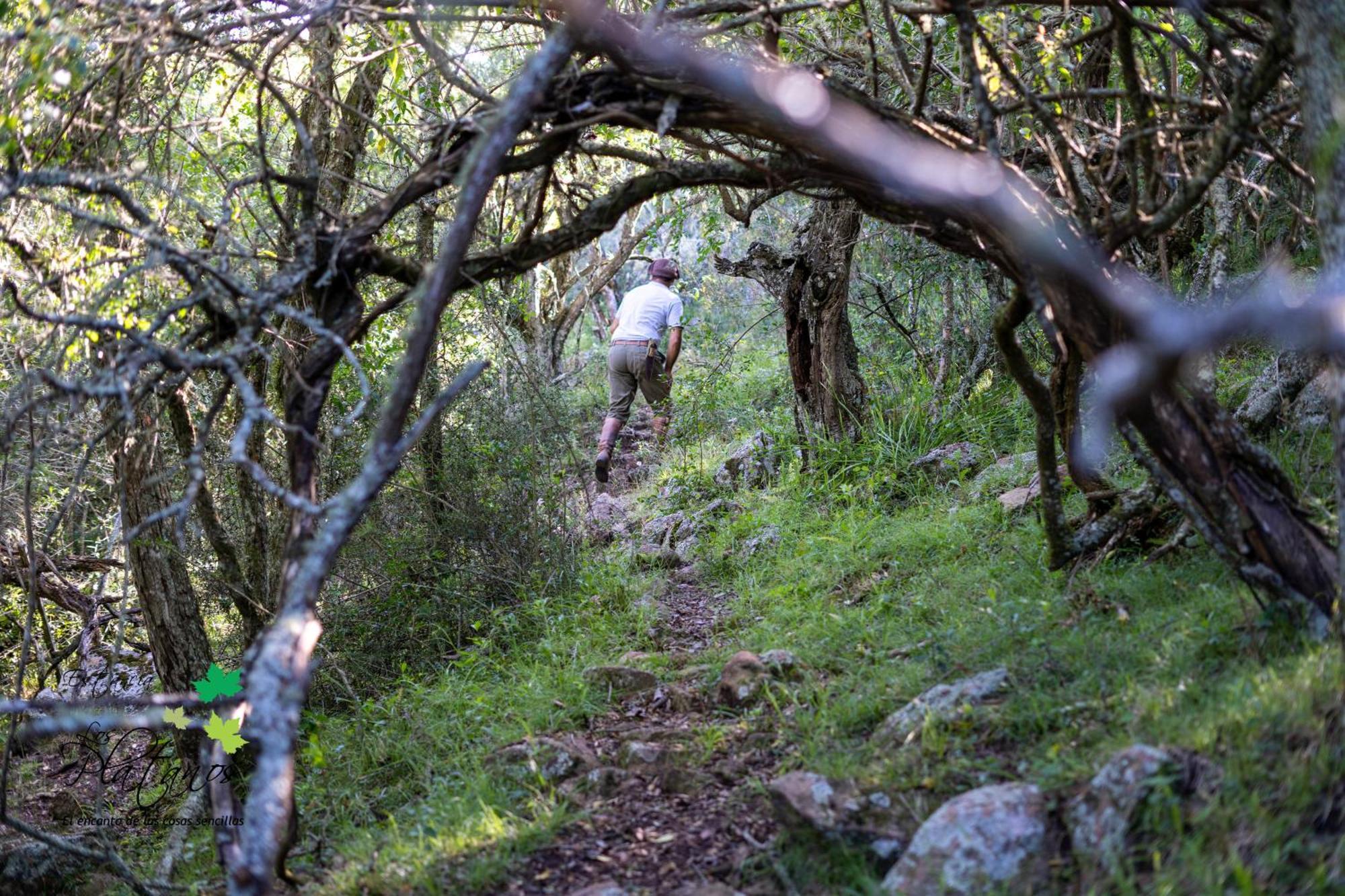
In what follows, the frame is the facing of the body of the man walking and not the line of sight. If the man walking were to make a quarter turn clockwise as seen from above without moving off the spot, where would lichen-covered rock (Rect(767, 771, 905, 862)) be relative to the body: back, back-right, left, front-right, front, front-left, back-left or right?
front-right

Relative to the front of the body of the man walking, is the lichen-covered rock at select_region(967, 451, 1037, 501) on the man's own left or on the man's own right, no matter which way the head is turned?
on the man's own right

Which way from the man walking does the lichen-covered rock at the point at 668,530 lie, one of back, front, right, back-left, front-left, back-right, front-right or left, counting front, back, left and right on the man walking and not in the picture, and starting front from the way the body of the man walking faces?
back-right

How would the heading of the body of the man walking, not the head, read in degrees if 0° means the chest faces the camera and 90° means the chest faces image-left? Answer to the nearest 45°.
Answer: approximately 225°

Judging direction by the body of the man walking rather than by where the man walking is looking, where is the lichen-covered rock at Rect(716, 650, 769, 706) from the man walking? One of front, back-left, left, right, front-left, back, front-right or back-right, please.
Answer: back-right

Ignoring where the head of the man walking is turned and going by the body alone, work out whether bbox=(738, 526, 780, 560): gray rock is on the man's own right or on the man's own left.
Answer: on the man's own right

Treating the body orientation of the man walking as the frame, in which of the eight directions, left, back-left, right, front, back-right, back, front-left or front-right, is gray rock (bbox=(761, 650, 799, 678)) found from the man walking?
back-right

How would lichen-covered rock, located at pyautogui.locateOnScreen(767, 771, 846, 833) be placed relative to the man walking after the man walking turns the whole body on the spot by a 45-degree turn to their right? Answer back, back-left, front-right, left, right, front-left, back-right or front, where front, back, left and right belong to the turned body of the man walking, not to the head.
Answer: right

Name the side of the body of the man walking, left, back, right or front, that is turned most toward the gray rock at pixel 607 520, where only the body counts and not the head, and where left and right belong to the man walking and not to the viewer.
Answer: back

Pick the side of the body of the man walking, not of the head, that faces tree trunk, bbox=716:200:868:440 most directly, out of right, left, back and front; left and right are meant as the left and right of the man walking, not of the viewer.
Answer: right

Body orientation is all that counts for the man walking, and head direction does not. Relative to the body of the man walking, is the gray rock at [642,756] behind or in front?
behind

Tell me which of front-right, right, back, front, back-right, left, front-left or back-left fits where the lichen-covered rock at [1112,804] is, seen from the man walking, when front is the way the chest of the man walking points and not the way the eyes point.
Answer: back-right

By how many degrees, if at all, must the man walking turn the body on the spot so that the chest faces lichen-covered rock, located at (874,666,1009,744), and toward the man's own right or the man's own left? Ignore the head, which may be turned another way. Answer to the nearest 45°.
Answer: approximately 135° to the man's own right

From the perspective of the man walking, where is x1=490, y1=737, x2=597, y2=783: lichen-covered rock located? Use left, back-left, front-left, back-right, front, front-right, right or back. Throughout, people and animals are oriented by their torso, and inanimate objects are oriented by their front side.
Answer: back-right

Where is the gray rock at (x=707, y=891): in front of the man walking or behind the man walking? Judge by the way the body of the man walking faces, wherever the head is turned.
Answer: behind
